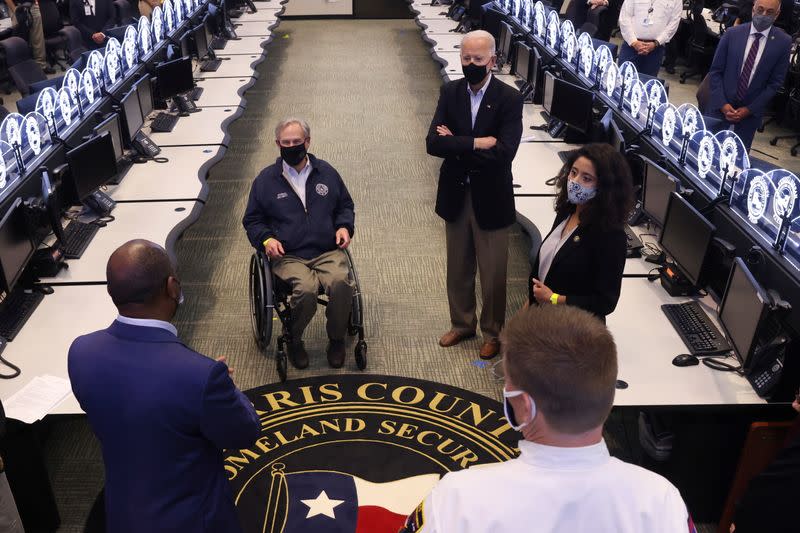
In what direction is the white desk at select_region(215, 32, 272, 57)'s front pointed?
to the viewer's right

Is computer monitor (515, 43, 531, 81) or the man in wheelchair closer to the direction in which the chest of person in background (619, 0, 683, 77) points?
the man in wheelchair

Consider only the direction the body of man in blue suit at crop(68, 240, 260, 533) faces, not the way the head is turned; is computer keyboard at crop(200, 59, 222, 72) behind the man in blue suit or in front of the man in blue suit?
in front

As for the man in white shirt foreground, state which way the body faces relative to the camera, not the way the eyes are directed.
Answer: away from the camera

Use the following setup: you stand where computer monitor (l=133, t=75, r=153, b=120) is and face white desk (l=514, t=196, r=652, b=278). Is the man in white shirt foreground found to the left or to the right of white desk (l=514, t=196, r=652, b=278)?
right

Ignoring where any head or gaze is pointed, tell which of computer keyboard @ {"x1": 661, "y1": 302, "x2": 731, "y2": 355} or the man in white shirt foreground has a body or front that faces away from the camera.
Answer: the man in white shirt foreground

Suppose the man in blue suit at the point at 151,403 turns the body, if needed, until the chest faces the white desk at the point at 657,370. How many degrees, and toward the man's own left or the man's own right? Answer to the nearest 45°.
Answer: approximately 45° to the man's own right

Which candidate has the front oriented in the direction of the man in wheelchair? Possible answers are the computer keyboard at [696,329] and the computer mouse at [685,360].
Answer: the computer keyboard

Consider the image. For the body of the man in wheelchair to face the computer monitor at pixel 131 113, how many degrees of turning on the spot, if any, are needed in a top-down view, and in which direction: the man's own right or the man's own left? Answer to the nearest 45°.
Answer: approximately 135° to the man's own right

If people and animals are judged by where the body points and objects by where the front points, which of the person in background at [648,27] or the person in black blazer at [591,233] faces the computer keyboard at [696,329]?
the person in background at [648,27]

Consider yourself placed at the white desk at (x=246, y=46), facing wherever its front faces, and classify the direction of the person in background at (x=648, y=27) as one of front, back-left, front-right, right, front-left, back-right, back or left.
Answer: front-right

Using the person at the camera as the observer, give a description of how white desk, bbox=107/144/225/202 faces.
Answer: facing to the right of the viewer

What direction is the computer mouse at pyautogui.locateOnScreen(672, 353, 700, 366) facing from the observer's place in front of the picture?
facing to the right of the viewer

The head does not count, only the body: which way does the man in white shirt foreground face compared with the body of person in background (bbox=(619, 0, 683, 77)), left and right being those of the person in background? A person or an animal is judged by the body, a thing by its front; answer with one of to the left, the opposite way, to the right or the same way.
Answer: the opposite way

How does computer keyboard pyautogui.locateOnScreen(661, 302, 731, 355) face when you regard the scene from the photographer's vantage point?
facing to the left of the viewer

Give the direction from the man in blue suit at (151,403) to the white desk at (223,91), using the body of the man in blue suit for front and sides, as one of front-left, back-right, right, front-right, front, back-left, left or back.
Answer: front-left

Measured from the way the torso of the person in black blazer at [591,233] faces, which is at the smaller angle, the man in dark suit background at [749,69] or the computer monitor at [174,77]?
the computer monitor
